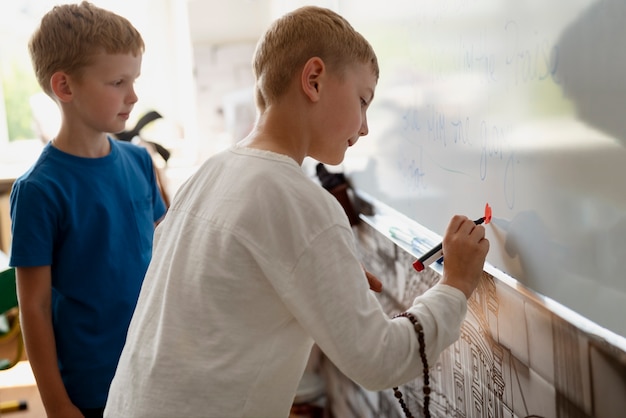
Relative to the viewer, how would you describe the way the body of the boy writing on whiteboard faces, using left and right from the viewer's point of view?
facing away from the viewer and to the right of the viewer

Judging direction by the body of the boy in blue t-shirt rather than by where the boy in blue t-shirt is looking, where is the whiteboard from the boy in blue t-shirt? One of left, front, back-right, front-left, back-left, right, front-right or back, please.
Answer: front

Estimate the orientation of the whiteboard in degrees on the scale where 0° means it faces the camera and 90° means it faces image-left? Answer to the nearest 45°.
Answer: approximately 45°

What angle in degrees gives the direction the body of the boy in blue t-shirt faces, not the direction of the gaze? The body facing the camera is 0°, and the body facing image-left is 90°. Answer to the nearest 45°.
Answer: approximately 315°

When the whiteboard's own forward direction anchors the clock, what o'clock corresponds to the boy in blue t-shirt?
The boy in blue t-shirt is roughly at 2 o'clock from the whiteboard.

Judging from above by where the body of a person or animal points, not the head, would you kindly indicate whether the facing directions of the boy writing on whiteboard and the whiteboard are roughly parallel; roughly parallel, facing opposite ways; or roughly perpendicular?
roughly parallel, facing opposite ways

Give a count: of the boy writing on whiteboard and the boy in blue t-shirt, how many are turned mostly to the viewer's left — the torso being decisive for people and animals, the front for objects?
0

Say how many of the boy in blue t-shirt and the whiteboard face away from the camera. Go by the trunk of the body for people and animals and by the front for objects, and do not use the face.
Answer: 0

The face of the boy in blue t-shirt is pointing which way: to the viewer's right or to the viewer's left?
to the viewer's right

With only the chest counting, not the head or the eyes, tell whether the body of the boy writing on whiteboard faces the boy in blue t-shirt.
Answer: no
